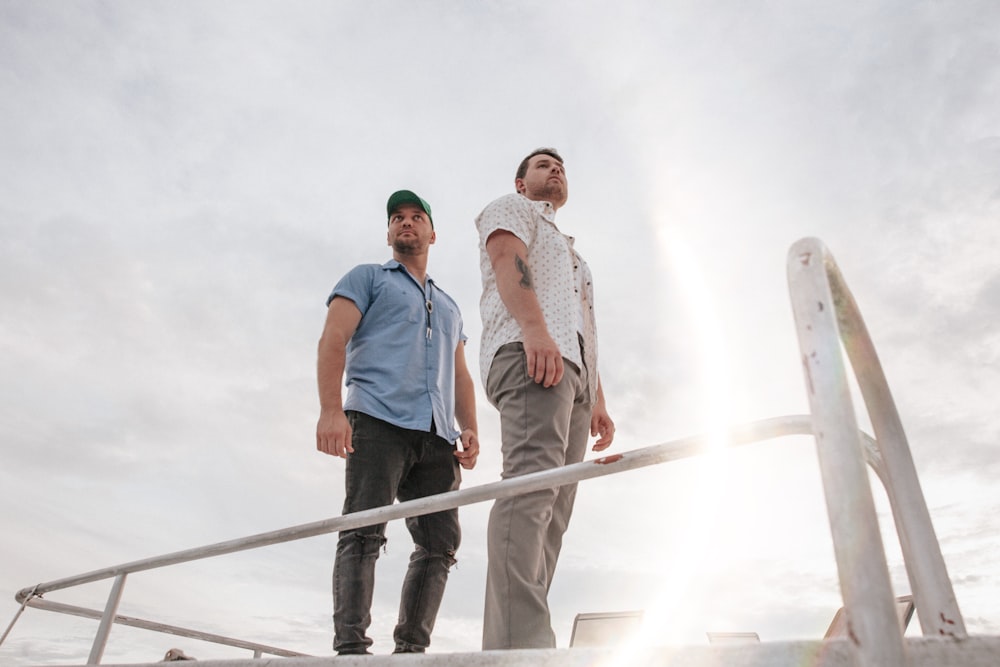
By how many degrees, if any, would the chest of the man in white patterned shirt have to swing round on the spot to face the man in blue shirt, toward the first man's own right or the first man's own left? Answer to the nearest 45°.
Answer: approximately 180°

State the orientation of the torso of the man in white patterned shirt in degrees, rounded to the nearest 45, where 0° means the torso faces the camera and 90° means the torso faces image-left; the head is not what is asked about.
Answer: approximately 315°

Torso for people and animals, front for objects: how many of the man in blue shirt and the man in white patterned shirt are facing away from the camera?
0

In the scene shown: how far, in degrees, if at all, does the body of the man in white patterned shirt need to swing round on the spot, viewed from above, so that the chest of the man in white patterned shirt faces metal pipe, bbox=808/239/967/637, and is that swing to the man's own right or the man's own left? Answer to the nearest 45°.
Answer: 0° — they already face it

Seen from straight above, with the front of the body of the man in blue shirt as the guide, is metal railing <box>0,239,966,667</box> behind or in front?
in front

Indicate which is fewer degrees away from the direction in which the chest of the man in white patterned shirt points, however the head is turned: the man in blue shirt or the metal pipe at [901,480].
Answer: the metal pipe

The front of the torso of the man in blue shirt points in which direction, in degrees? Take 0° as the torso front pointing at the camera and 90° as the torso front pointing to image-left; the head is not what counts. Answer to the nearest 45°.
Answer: approximately 315°
